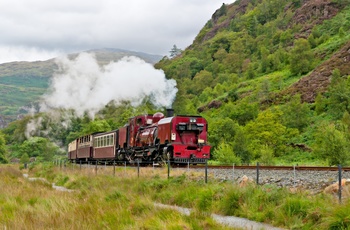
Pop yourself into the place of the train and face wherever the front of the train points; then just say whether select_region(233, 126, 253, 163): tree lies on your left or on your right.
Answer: on your left

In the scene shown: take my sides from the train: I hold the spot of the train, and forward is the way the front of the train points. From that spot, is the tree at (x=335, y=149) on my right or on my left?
on my left

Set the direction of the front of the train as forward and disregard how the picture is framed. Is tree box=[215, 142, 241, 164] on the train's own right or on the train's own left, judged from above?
on the train's own left

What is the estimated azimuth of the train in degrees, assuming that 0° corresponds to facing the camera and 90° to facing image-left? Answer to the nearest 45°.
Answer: approximately 315°
